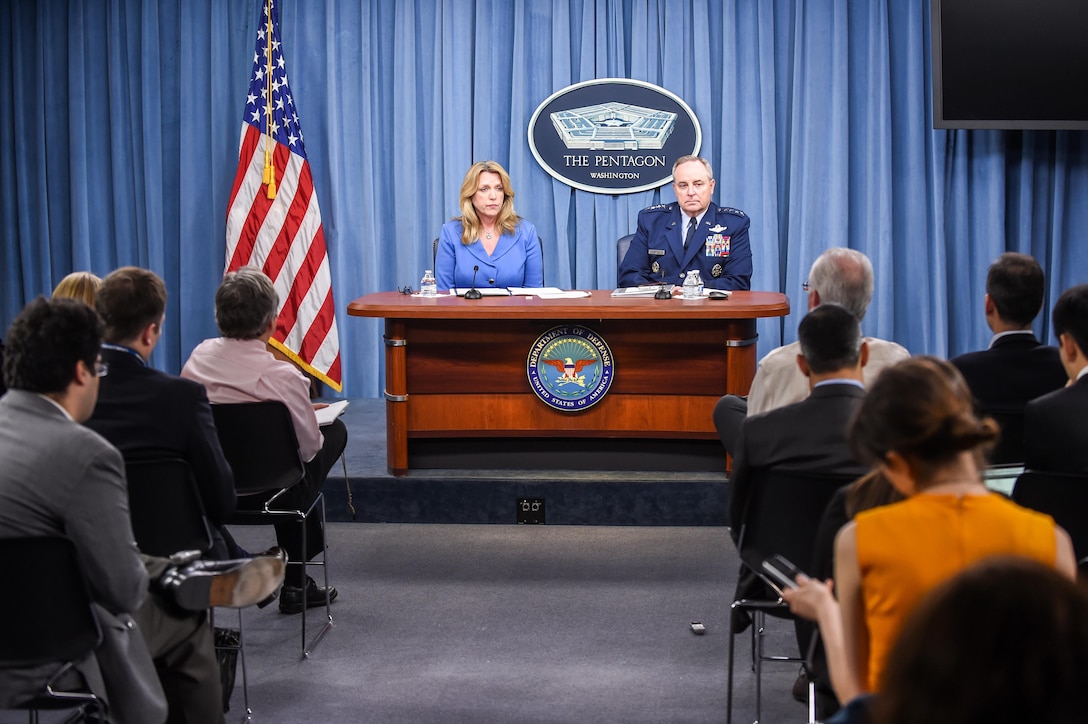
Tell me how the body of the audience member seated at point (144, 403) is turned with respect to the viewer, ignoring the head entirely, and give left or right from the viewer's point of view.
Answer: facing away from the viewer and to the right of the viewer

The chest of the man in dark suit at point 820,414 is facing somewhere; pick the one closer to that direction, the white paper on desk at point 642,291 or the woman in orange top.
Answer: the white paper on desk

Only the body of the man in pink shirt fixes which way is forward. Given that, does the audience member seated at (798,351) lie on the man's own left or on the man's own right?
on the man's own right

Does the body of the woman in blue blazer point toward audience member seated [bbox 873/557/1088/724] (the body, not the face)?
yes

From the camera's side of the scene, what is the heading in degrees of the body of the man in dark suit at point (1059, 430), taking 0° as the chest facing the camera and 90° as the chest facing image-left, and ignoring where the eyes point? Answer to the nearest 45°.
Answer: approximately 135°

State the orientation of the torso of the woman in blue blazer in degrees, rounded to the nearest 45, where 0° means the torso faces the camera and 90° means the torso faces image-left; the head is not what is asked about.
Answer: approximately 0°

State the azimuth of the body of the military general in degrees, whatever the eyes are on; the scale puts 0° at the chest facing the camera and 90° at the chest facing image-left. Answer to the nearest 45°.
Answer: approximately 0°

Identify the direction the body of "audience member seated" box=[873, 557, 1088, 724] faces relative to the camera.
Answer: away from the camera

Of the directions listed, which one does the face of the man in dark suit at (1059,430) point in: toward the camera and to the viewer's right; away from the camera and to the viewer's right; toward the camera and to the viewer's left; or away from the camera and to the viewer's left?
away from the camera and to the viewer's left

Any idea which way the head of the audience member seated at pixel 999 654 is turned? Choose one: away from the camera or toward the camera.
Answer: away from the camera

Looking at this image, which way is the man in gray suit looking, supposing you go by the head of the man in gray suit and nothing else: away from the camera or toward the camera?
away from the camera
